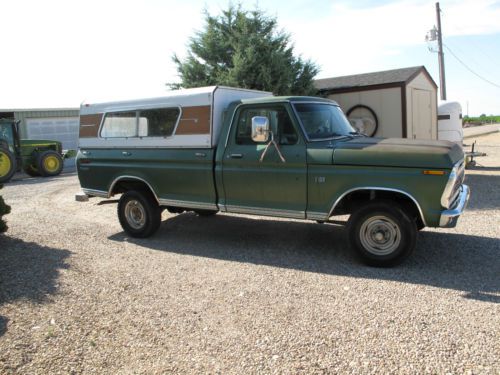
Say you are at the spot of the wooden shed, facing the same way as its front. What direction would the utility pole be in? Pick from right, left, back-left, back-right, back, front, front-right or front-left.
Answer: back-left

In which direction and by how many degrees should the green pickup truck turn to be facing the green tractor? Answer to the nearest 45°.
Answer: approximately 180°

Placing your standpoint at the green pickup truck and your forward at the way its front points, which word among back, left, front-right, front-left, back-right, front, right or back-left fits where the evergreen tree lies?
back-left

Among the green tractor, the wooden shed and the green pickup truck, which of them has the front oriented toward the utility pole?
the green tractor

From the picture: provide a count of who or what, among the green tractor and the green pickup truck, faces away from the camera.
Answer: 0

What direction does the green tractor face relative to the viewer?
to the viewer's right

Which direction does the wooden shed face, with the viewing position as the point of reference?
facing the viewer and to the right of the viewer

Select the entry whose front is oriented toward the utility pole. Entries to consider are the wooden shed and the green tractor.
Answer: the green tractor

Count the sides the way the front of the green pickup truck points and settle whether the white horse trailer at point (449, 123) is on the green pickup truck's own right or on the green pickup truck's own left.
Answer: on the green pickup truck's own left

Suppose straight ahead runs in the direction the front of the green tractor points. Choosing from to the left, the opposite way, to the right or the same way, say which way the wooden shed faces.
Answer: to the right

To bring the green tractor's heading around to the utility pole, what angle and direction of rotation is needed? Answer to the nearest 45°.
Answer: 0° — it already faces it

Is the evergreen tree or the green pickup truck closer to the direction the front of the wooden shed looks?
the green pickup truck
